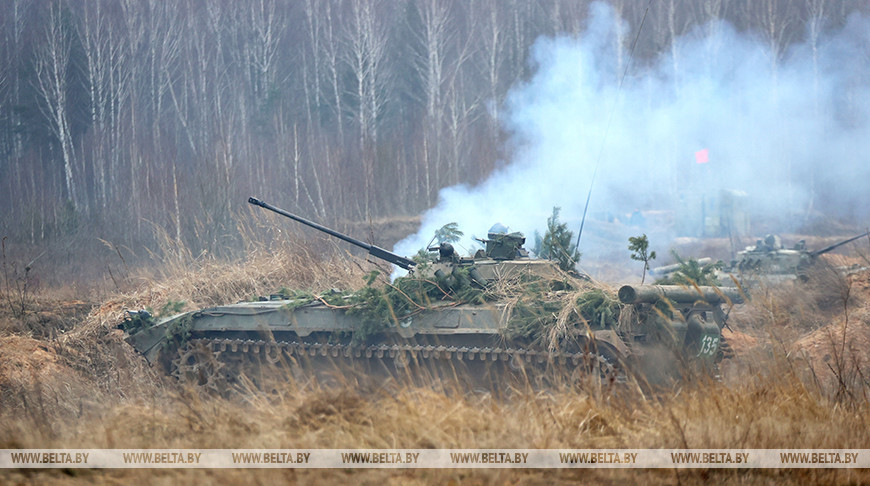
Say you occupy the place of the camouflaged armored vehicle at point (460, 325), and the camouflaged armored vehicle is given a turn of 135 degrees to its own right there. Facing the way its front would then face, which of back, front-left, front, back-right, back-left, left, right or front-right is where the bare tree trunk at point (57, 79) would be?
back-left

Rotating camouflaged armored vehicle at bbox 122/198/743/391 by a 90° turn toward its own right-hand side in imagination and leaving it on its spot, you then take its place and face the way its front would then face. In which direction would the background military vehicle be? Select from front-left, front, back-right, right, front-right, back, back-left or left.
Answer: front

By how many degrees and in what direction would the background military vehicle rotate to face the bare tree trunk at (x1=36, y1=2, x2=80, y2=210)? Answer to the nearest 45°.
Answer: approximately 180°

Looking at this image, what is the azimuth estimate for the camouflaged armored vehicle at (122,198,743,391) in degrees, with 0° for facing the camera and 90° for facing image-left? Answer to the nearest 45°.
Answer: approximately 135°

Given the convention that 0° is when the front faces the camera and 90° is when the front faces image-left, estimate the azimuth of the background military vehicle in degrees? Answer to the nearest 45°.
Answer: approximately 270°
